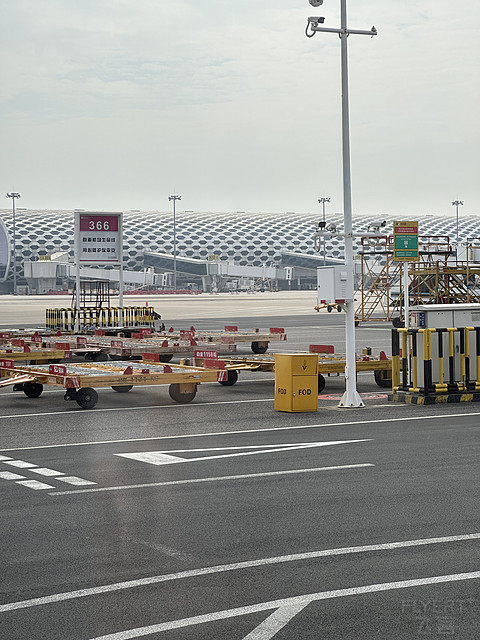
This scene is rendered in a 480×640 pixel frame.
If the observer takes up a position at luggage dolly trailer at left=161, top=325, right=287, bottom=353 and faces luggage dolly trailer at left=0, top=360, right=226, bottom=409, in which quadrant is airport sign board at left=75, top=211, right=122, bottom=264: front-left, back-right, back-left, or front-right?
back-right

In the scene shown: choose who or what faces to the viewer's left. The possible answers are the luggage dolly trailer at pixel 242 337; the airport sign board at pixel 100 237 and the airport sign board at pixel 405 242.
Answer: the luggage dolly trailer

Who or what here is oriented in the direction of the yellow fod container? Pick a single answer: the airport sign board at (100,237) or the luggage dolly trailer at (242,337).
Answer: the airport sign board

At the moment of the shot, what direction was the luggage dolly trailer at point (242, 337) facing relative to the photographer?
facing to the left of the viewer

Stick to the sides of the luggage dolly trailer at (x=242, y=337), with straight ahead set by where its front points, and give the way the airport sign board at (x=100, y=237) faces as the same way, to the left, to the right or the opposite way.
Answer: to the left

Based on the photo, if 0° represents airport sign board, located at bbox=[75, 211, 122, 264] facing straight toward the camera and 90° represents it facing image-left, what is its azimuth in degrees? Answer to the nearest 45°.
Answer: approximately 0°

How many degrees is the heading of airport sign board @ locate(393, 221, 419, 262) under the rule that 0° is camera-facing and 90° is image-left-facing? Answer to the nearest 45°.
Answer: approximately 0°

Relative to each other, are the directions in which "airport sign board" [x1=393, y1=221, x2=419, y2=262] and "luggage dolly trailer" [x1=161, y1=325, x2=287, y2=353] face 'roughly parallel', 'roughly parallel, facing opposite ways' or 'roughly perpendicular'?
roughly perpendicular

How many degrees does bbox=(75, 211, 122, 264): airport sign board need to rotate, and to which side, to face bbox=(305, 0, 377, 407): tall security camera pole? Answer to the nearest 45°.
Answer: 0° — it already faces it

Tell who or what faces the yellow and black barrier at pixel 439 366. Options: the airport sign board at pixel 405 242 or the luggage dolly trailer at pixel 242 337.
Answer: the airport sign board
